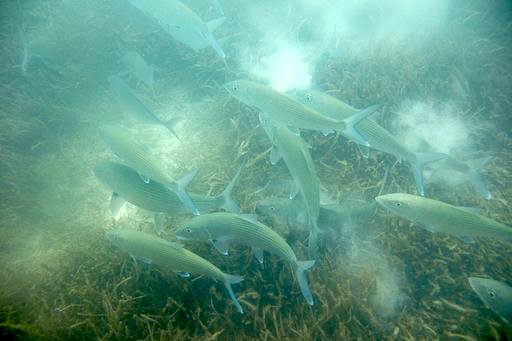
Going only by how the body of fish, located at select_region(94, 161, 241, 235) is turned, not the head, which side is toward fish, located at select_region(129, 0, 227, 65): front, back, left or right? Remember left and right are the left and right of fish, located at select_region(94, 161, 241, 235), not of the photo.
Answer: right

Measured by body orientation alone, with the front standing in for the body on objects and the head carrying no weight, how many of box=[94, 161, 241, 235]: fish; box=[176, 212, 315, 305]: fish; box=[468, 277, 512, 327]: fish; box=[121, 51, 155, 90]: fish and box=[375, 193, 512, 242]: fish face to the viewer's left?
5

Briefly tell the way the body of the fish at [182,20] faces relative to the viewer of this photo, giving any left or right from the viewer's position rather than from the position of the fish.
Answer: facing to the left of the viewer

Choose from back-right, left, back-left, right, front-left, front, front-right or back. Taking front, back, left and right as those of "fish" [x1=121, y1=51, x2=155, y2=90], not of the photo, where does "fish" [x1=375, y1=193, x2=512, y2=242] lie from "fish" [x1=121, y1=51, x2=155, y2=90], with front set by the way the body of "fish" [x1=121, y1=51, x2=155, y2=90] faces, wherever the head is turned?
back-left

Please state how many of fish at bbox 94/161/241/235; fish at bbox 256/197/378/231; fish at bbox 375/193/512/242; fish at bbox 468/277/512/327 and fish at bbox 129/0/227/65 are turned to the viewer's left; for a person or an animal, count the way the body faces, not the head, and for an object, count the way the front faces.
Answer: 5

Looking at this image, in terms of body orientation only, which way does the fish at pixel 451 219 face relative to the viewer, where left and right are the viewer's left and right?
facing to the left of the viewer

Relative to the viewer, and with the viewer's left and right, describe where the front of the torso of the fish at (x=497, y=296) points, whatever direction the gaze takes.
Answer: facing to the left of the viewer

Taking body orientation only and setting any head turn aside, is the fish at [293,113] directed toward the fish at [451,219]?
no

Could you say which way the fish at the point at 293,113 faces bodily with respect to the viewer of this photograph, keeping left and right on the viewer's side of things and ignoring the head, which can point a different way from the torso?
facing to the left of the viewer

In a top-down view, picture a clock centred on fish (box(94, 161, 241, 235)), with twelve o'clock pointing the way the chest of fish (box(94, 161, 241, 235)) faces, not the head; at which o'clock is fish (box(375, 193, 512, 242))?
fish (box(375, 193, 512, 242)) is roughly at 6 o'clock from fish (box(94, 161, 241, 235)).

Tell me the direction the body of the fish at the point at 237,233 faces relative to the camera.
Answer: to the viewer's left

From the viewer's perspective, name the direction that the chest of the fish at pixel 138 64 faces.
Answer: to the viewer's left

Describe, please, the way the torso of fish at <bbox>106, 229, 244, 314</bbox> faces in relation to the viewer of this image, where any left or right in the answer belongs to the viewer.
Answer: facing to the left of the viewer

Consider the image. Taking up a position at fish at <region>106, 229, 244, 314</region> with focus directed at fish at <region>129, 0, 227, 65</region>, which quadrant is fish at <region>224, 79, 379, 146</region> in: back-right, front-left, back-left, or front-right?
front-right
